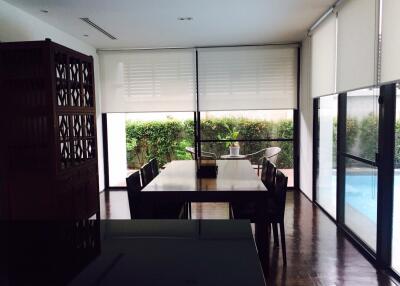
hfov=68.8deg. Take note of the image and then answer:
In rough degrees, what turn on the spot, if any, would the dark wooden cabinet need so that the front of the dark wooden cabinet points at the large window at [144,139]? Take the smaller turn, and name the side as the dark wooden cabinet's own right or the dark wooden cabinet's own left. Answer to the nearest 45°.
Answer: approximately 90° to the dark wooden cabinet's own left

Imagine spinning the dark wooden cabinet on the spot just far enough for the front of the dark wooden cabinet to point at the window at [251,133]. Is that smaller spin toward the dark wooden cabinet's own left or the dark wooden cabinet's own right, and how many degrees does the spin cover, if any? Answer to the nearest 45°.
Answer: approximately 45° to the dark wooden cabinet's own left

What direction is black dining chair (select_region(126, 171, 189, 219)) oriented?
to the viewer's right

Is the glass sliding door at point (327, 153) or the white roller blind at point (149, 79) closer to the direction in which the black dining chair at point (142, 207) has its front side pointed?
the glass sliding door

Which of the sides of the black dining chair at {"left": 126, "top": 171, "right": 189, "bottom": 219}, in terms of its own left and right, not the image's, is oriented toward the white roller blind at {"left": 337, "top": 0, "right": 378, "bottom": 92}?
front

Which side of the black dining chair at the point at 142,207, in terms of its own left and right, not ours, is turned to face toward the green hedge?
left

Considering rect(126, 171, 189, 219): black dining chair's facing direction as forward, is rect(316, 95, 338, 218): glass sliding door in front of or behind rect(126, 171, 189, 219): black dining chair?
in front

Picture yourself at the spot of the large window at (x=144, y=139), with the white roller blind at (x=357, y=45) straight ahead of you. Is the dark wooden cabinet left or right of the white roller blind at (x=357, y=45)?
right

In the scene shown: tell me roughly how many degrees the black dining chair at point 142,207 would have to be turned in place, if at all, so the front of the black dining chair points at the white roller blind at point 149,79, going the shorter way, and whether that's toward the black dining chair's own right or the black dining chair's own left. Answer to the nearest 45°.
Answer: approximately 90° to the black dining chair's own left

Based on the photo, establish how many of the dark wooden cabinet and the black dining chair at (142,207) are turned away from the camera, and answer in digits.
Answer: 0

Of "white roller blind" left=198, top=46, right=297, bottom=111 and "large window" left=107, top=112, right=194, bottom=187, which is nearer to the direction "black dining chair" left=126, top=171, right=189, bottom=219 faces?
the white roller blind

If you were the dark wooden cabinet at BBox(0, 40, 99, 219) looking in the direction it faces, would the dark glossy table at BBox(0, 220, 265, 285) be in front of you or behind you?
in front

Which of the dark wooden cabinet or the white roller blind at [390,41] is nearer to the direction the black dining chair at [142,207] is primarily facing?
the white roller blind
